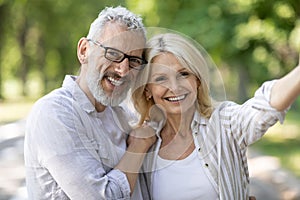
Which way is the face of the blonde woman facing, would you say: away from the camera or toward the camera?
toward the camera

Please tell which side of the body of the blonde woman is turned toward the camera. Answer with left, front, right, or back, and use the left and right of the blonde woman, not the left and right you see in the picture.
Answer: front

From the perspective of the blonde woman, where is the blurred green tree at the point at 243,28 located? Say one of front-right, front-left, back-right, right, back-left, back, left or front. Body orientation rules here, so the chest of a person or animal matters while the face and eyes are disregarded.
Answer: back
